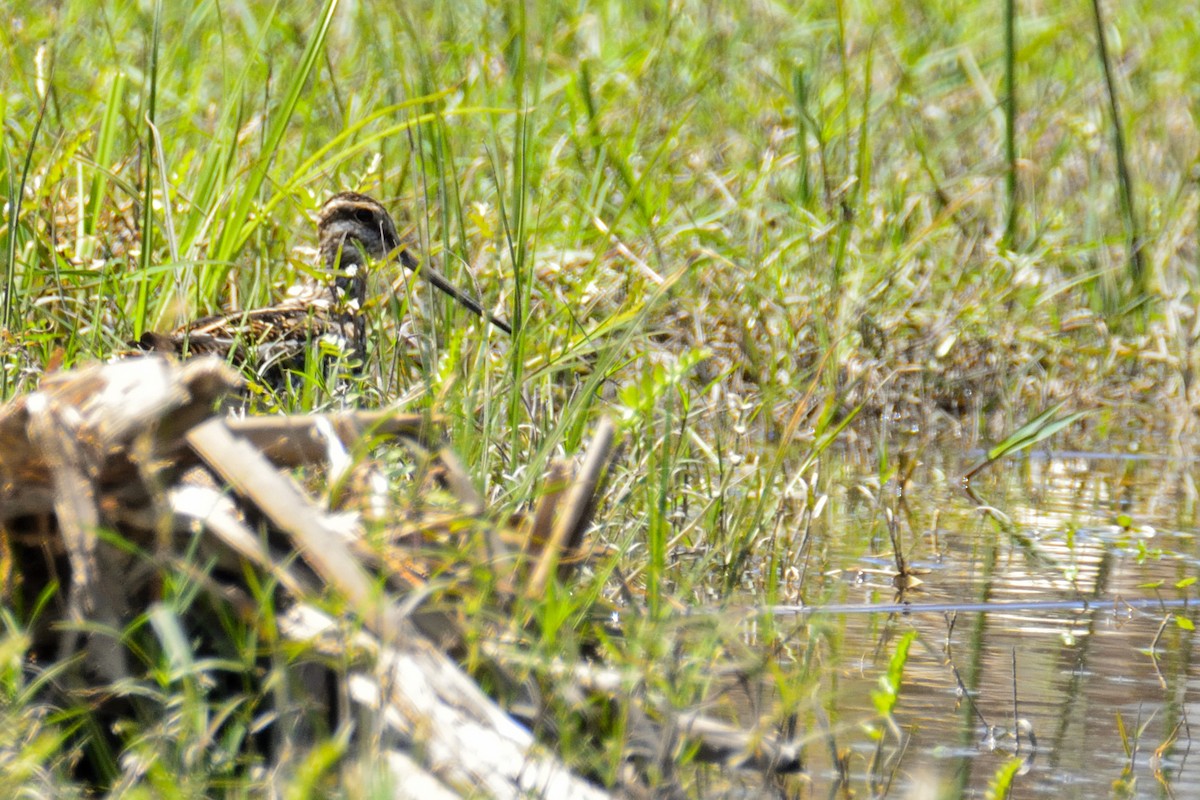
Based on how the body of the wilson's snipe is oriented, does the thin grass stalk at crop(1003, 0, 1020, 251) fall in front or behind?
in front

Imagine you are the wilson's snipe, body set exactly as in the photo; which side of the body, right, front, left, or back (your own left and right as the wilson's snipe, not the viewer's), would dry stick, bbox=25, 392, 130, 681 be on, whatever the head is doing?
right

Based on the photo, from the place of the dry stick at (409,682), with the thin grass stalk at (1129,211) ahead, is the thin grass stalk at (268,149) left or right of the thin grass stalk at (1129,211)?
left

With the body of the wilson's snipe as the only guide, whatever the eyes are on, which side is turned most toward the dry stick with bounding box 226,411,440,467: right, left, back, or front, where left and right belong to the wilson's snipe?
right

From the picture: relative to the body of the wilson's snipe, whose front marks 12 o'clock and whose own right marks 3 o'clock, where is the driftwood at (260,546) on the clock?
The driftwood is roughly at 3 o'clock from the wilson's snipe.

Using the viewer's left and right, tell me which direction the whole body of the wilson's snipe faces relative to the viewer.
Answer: facing to the right of the viewer

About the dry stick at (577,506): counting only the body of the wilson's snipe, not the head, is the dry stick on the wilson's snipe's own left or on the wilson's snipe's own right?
on the wilson's snipe's own right

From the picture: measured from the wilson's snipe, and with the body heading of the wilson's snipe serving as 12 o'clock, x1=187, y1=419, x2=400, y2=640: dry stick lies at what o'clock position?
The dry stick is roughly at 3 o'clock from the wilson's snipe.

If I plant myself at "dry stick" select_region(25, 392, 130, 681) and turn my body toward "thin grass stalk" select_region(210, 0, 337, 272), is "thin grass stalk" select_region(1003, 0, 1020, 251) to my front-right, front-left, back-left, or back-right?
front-right
